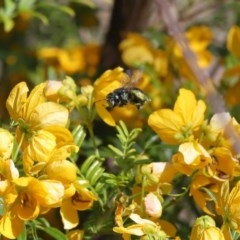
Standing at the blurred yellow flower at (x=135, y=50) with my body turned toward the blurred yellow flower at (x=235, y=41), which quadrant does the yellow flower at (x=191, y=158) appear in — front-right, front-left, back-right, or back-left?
front-right

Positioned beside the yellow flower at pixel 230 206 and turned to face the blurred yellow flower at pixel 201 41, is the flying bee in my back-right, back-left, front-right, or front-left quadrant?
front-left

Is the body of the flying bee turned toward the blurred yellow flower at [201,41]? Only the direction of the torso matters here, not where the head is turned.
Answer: no
